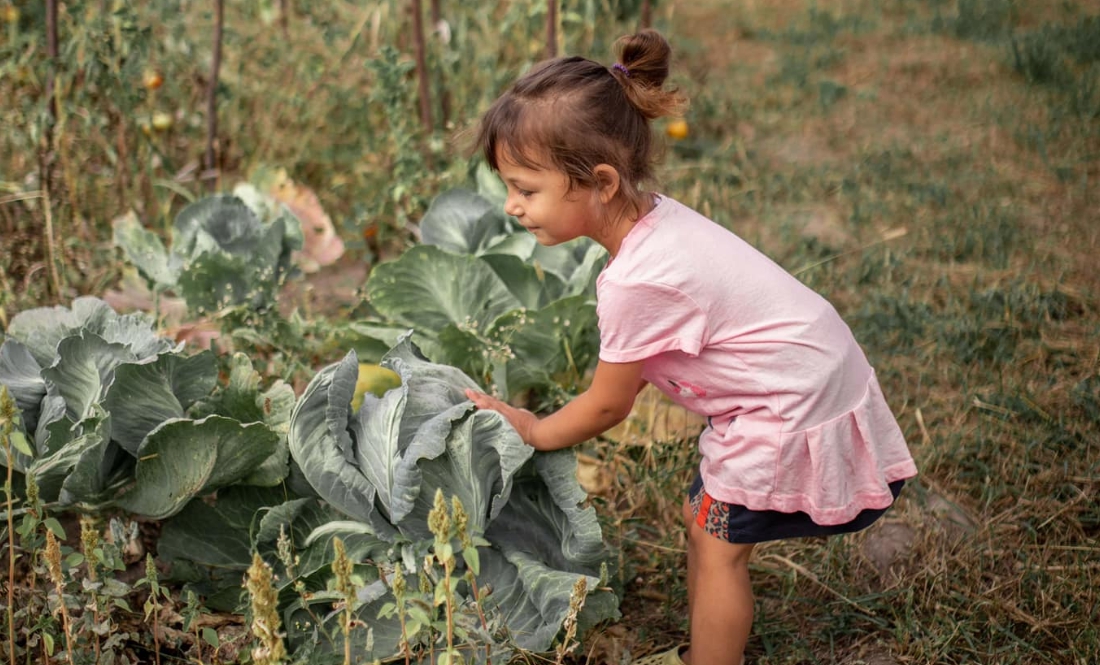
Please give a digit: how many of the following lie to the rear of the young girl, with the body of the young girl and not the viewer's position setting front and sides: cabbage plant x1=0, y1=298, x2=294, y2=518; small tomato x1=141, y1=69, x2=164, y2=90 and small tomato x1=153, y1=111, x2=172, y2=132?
0

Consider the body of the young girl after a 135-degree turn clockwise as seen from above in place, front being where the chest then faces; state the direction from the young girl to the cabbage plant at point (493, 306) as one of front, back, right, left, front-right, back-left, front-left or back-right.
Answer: left

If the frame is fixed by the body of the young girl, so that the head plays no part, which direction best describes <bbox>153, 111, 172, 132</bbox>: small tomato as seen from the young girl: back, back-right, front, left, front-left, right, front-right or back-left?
front-right

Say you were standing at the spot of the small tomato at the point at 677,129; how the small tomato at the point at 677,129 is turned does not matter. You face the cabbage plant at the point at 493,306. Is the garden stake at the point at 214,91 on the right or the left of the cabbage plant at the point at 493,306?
right

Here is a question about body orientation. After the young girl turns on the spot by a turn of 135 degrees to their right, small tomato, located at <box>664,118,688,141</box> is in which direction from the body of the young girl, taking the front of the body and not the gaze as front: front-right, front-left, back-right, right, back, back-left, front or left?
front-left

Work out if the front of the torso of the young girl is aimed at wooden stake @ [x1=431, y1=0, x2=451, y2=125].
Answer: no

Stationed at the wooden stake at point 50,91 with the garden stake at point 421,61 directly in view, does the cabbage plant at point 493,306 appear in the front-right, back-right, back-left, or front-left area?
front-right

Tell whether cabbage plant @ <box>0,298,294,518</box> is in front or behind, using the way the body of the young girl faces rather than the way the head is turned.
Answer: in front

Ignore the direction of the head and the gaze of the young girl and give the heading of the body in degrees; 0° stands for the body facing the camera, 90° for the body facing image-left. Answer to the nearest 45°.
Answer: approximately 90°

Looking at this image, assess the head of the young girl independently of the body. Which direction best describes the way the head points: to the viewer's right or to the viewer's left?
to the viewer's left

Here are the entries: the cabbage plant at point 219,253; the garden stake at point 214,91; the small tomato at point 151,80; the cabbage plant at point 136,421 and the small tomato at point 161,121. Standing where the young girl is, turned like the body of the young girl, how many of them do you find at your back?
0

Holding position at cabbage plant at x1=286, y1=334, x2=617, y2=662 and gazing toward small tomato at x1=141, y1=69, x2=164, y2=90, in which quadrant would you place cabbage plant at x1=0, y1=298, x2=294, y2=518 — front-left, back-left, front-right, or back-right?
front-left

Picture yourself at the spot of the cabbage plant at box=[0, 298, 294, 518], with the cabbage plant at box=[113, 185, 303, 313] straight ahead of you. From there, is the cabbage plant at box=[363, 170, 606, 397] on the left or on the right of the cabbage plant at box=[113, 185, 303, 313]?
right

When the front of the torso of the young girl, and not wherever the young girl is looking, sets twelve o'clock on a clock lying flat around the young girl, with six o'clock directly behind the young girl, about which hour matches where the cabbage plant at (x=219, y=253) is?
The cabbage plant is roughly at 1 o'clock from the young girl.

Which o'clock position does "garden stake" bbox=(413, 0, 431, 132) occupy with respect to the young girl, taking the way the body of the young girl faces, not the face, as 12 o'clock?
The garden stake is roughly at 2 o'clock from the young girl.
